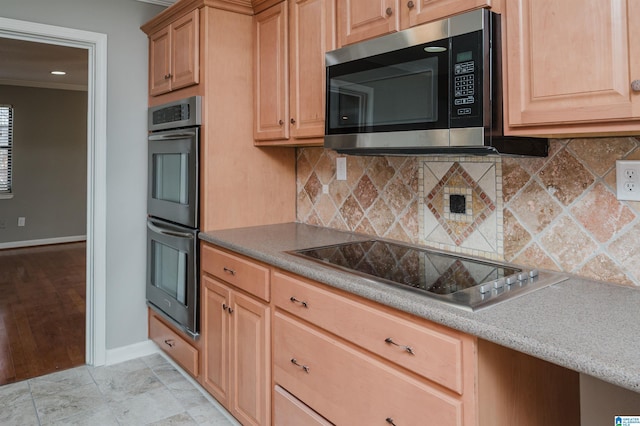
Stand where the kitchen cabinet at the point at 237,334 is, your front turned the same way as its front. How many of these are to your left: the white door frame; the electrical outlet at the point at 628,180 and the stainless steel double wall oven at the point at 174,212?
1

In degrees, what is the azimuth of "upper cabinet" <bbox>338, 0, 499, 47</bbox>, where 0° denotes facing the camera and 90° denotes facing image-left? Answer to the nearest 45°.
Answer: approximately 45°

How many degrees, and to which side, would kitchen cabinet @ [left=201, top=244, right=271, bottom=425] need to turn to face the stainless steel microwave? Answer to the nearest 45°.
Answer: approximately 90° to its left

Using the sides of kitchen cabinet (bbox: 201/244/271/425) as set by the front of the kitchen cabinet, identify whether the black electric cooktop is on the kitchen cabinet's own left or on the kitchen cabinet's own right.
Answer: on the kitchen cabinet's own left
